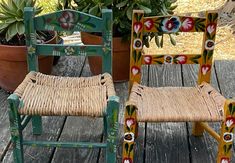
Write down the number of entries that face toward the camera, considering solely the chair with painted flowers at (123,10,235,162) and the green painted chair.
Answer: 2

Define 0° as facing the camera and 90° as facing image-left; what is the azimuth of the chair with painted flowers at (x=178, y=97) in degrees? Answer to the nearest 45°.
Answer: approximately 0°

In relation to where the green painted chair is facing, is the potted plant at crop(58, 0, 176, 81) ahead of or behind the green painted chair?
behind

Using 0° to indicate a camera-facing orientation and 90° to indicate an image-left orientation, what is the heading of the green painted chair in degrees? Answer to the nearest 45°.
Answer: approximately 0°

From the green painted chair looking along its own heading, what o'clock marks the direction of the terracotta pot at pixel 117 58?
The terracotta pot is roughly at 7 o'clock from the green painted chair.

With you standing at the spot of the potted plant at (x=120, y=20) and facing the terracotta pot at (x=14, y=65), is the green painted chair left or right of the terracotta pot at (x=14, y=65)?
left

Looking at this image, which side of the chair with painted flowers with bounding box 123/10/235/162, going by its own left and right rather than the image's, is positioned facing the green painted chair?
right

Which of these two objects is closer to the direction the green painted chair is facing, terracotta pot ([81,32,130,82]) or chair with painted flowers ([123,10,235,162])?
the chair with painted flowers

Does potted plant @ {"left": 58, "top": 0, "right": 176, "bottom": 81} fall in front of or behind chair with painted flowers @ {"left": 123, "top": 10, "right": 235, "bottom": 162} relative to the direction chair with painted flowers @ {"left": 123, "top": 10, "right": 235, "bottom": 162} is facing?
behind

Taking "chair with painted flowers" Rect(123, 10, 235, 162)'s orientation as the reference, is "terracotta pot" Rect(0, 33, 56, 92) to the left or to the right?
on its right

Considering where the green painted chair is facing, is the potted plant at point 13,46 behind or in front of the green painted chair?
behind
